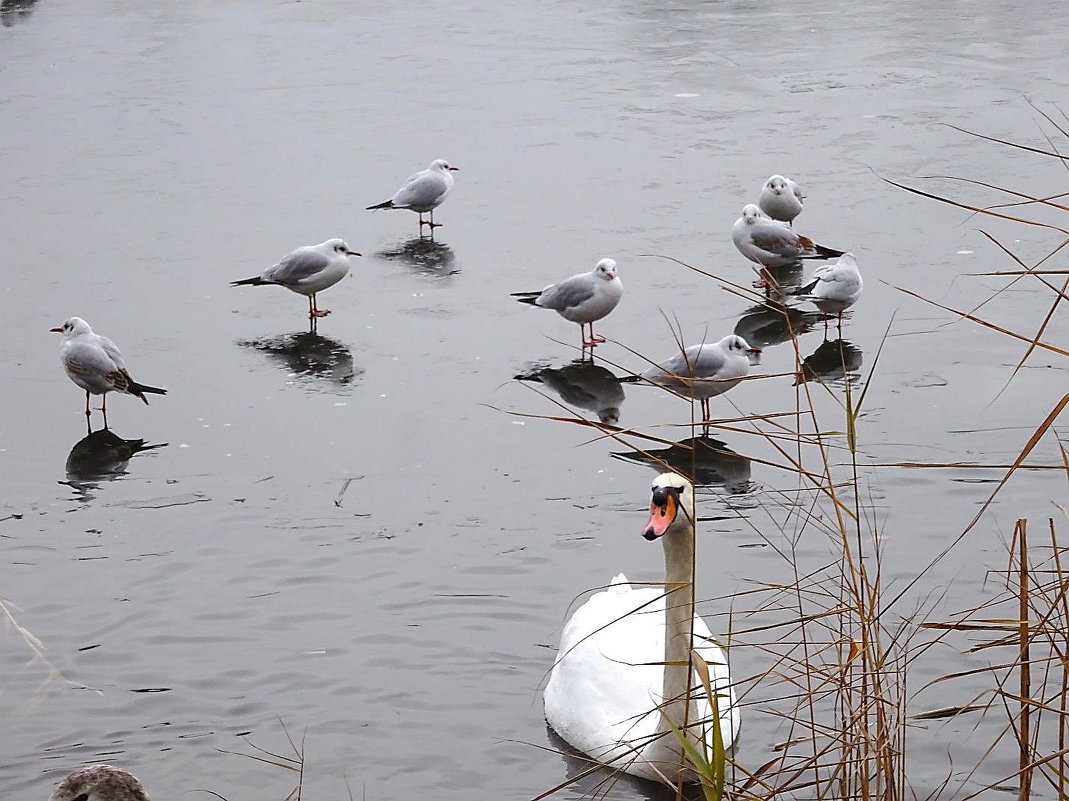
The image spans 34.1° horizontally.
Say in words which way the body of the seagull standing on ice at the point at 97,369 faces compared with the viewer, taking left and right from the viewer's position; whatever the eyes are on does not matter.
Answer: facing to the left of the viewer

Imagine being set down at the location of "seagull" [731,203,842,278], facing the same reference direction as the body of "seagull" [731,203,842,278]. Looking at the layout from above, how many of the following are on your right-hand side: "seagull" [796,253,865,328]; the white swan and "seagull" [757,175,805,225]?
1

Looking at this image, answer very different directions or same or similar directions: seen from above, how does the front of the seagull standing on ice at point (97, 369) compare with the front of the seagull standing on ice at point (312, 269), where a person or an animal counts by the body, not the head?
very different directions

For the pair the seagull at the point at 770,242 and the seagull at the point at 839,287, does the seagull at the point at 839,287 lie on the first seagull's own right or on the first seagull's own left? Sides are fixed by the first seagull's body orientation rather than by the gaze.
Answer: on the first seagull's own left

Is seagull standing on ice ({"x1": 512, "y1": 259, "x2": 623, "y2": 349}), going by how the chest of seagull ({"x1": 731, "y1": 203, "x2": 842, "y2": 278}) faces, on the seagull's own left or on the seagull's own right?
on the seagull's own left

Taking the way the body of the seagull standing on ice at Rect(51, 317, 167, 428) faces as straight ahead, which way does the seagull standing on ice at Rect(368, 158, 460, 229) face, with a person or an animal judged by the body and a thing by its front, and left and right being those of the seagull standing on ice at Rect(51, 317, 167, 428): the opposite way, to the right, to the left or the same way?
the opposite way

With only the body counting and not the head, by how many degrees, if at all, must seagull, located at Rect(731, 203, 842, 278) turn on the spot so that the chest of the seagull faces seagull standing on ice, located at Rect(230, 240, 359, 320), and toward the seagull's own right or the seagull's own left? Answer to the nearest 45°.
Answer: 0° — it already faces it

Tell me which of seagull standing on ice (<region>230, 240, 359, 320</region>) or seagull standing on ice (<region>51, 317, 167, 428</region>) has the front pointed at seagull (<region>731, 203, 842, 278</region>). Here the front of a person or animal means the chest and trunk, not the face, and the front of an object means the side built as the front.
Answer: seagull standing on ice (<region>230, 240, 359, 320</region>)

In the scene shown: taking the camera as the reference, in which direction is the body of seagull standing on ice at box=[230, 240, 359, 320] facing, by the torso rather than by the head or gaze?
to the viewer's right

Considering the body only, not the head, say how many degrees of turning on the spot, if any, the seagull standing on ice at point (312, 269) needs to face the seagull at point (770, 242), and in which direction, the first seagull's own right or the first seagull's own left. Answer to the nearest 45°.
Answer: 0° — it already faces it

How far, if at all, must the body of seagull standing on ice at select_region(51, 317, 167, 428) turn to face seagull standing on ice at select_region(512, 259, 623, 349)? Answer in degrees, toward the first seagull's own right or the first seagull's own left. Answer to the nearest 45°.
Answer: approximately 180°

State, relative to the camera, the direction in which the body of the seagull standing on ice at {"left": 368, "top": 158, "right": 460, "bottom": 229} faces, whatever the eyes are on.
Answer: to the viewer's right

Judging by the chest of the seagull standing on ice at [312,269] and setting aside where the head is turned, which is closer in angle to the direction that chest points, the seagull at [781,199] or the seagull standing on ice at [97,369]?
the seagull

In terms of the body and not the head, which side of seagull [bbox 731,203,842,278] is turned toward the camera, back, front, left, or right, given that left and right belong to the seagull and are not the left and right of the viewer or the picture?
left

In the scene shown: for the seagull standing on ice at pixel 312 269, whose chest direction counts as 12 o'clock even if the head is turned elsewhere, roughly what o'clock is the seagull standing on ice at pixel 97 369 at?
the seagull standing on ice at pixel 97 369 is roughly at 4 o'clock from the seagull standing on ice at pixel 312 269.
